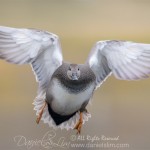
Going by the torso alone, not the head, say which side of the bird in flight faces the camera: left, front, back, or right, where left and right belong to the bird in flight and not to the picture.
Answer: front
